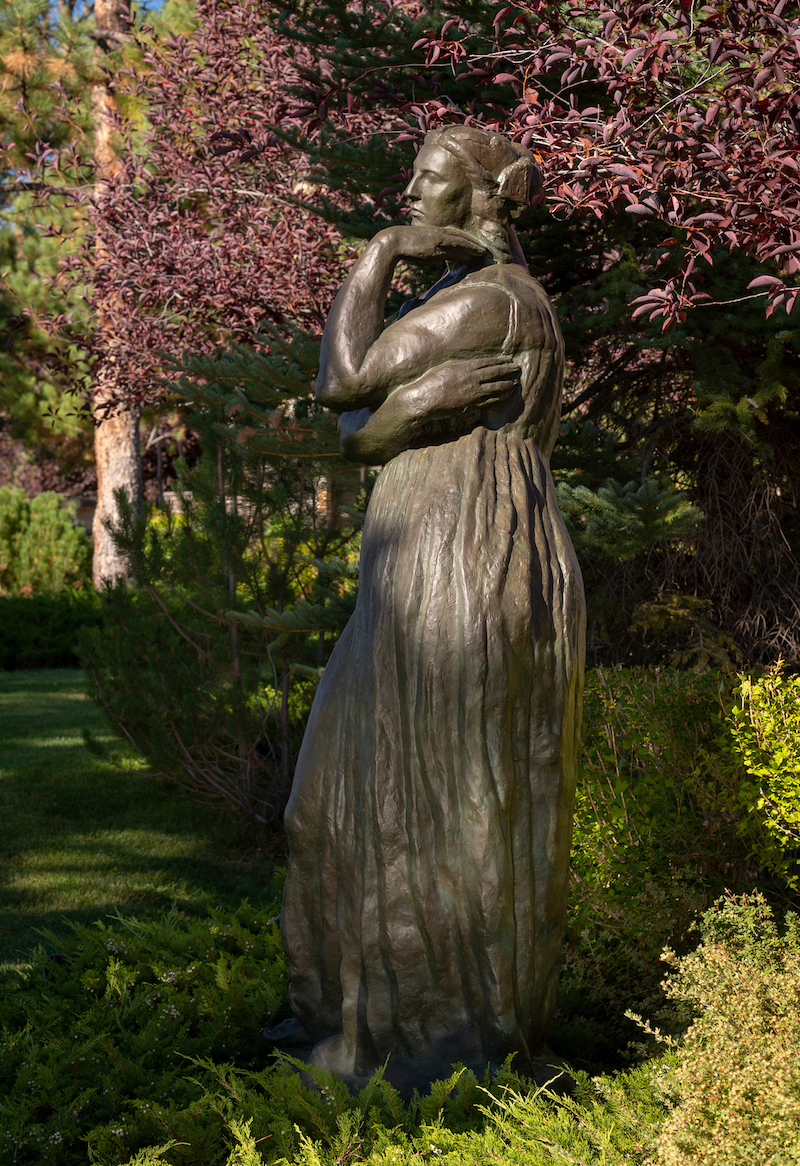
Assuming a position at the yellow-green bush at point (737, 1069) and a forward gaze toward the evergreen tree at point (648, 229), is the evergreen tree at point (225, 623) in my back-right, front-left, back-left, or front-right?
front-left

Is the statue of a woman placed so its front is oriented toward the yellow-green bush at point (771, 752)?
no

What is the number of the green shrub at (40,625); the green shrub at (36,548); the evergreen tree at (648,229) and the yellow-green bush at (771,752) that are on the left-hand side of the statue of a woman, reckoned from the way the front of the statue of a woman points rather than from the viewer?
0

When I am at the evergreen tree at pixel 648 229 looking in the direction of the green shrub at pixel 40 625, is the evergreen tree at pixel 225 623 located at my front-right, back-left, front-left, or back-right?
front-left

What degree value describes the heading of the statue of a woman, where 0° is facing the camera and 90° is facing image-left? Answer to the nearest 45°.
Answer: approximately 90°

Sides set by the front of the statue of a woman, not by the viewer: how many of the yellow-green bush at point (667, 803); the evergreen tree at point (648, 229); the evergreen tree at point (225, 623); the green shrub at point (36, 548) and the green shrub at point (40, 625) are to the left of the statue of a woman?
0

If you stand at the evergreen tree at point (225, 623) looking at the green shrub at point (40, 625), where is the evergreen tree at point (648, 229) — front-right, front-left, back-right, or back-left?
back-right

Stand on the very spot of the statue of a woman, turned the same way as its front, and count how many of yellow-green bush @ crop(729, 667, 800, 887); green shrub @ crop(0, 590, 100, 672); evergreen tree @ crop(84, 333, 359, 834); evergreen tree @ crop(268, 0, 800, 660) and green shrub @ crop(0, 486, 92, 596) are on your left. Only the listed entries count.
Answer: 0

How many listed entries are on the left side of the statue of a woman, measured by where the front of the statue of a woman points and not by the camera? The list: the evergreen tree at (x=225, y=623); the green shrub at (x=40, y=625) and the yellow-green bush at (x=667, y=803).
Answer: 0

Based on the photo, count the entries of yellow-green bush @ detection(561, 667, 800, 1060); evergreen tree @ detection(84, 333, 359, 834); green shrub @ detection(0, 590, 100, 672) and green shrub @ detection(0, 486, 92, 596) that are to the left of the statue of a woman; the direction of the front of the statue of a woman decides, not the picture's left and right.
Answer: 0

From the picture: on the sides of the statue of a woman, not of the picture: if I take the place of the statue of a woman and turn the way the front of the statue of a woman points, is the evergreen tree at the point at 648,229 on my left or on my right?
on my right

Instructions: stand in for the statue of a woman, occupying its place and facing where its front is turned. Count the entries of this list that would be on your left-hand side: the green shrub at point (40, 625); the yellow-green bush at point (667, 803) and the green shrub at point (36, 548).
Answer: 0

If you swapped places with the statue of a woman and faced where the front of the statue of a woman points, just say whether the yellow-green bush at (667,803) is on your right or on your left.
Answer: on your right
